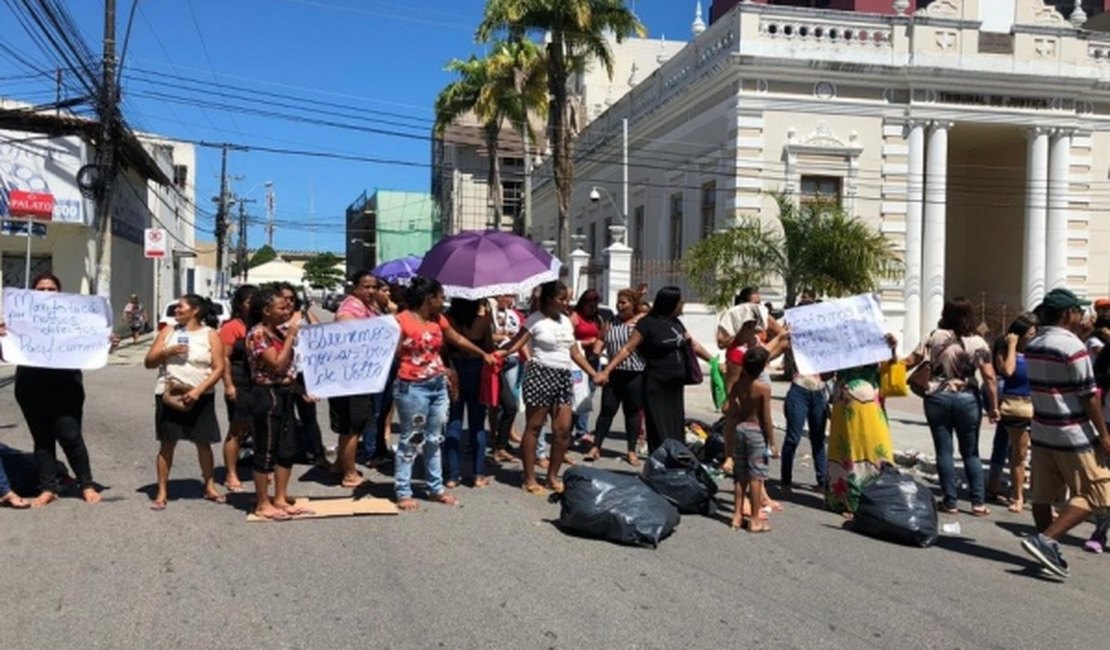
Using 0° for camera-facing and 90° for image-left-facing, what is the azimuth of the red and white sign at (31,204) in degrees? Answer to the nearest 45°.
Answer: approximately 0°

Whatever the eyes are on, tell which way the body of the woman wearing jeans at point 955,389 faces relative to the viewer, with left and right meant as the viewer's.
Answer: facing away from the viewer

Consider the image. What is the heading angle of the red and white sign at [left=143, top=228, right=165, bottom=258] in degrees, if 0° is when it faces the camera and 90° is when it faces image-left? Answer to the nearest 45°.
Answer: approximately 0°
